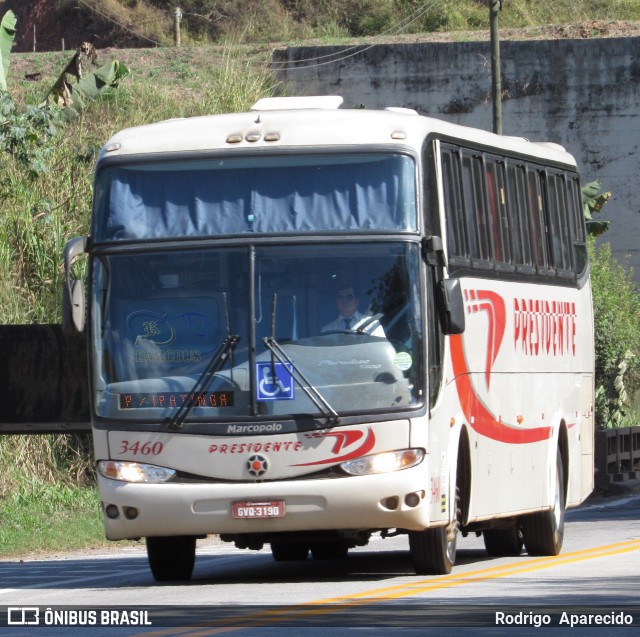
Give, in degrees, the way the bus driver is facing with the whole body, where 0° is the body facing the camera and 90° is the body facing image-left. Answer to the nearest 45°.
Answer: approximately 0°

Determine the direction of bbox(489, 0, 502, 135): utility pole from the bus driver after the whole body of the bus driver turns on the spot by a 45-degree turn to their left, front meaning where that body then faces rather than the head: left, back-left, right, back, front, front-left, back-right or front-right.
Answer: back-left
